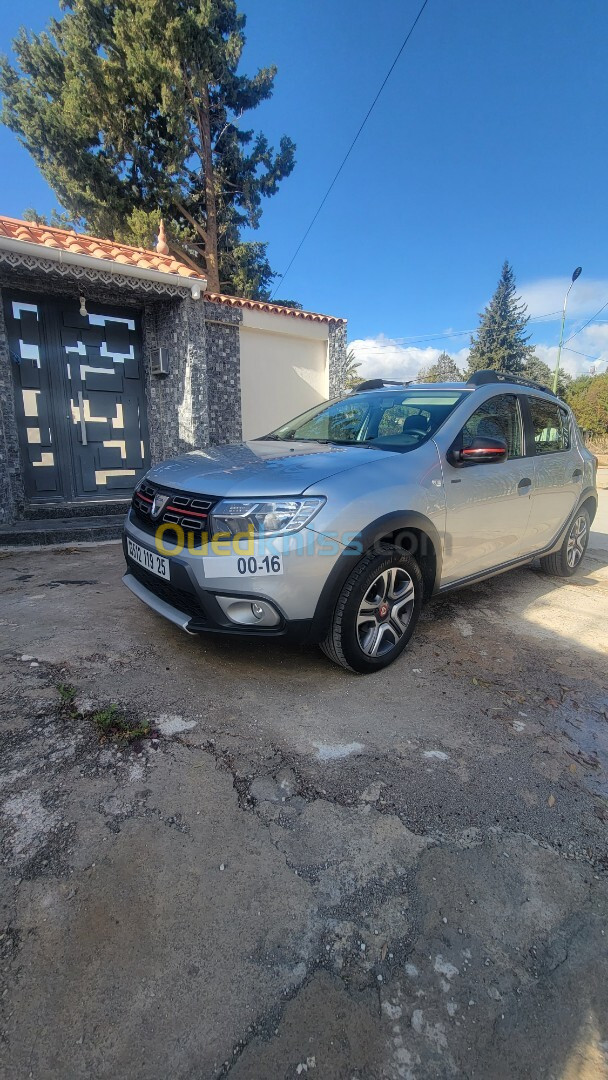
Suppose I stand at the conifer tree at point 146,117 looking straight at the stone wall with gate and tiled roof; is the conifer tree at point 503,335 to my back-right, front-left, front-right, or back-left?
back-left

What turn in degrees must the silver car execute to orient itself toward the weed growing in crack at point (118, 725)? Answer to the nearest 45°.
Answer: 0° — it already faces it

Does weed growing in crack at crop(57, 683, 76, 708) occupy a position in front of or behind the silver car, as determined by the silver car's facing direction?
in front

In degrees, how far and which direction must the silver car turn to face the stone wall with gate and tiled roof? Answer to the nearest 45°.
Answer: approximately 90° to its right

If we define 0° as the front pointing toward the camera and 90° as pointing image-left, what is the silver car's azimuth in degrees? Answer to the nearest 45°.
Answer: approximately 45°

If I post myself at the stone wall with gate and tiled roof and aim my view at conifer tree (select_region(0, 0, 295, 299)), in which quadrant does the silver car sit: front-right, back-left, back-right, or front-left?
back-right

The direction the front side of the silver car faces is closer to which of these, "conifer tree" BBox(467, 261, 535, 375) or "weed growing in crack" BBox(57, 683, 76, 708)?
the weed growing in crack

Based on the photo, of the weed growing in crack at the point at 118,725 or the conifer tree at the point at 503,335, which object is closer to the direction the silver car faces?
the weed growing in crack

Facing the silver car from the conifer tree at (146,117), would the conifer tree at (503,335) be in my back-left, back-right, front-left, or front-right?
back-left

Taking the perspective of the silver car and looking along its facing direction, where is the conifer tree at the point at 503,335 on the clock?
The conifer tree is roughly at 5 o'clock from the silver car.

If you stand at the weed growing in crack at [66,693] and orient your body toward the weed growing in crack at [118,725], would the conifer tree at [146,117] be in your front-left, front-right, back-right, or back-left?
back-left

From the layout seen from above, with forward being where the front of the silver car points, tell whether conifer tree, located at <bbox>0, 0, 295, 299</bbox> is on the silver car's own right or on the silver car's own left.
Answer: on the silver car's own right

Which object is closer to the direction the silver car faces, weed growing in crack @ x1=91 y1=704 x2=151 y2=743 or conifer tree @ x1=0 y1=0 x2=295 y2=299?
the weed growing in crack
